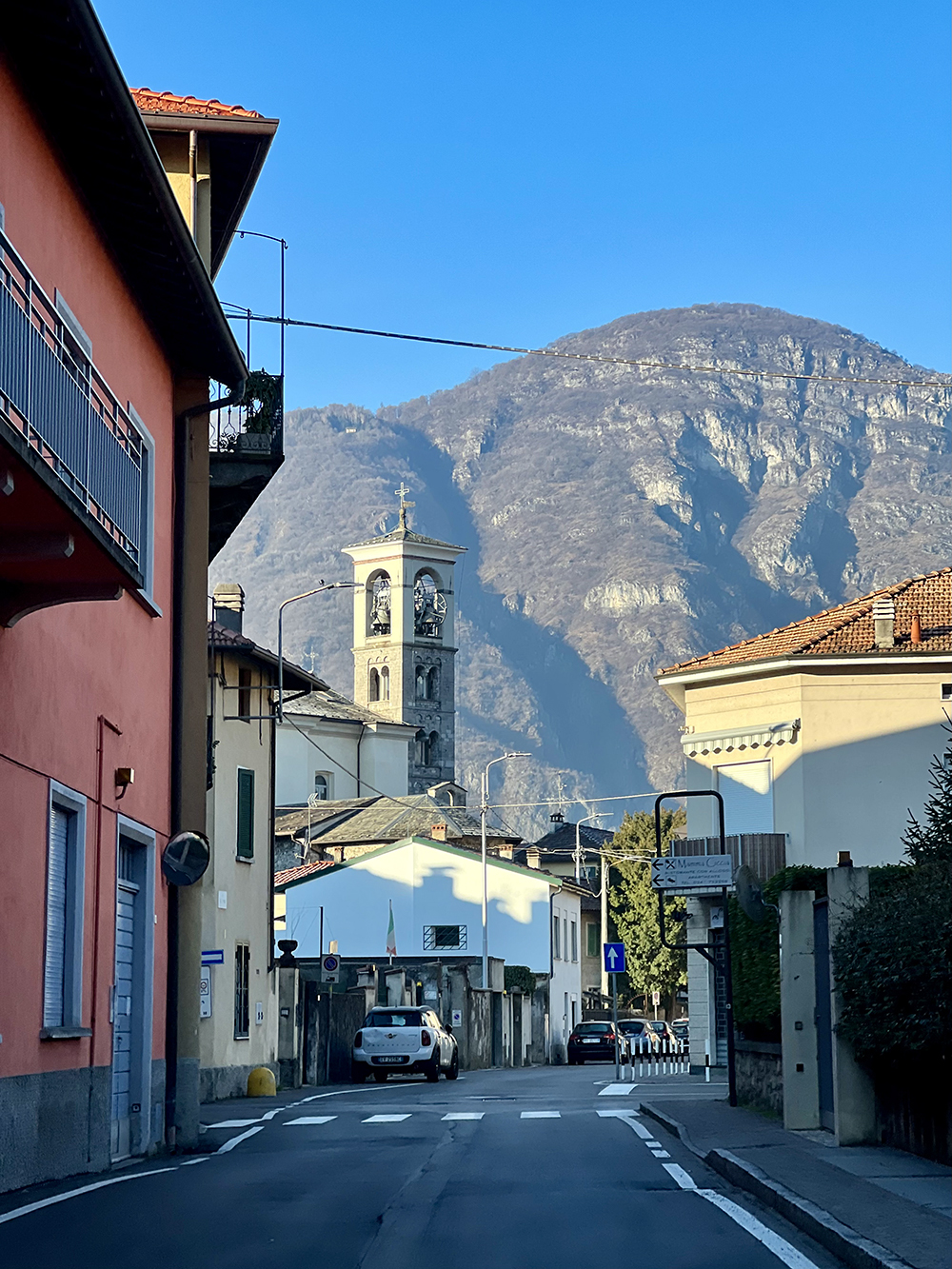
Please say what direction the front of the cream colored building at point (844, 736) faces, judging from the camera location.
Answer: facing the viewer and to the left of the viewer

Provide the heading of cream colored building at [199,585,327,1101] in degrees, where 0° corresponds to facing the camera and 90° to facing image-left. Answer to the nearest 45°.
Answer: approximately 315°

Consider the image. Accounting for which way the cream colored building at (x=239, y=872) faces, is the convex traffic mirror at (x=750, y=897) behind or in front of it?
in front

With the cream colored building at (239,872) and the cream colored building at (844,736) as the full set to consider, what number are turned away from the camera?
0

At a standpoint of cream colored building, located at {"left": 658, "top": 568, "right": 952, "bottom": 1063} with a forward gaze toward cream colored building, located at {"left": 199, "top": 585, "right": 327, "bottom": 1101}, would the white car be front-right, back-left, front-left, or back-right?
front-right

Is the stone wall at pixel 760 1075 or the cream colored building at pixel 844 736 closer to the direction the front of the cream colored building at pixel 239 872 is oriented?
the stone wall

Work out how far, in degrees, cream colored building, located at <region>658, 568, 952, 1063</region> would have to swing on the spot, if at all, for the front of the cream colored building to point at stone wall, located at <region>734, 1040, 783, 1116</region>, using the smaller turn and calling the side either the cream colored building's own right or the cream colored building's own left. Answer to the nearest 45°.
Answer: approximately 45° to the cream colored building's own left

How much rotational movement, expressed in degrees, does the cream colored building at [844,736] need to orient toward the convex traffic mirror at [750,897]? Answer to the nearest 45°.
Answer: approximately 45° to its left

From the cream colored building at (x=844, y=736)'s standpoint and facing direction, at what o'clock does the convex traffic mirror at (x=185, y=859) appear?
The convex traffic mirror is roughly at 11 o'clock from the cream colored building.

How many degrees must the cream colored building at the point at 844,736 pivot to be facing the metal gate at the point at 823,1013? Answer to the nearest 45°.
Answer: approximately 45° to its left
